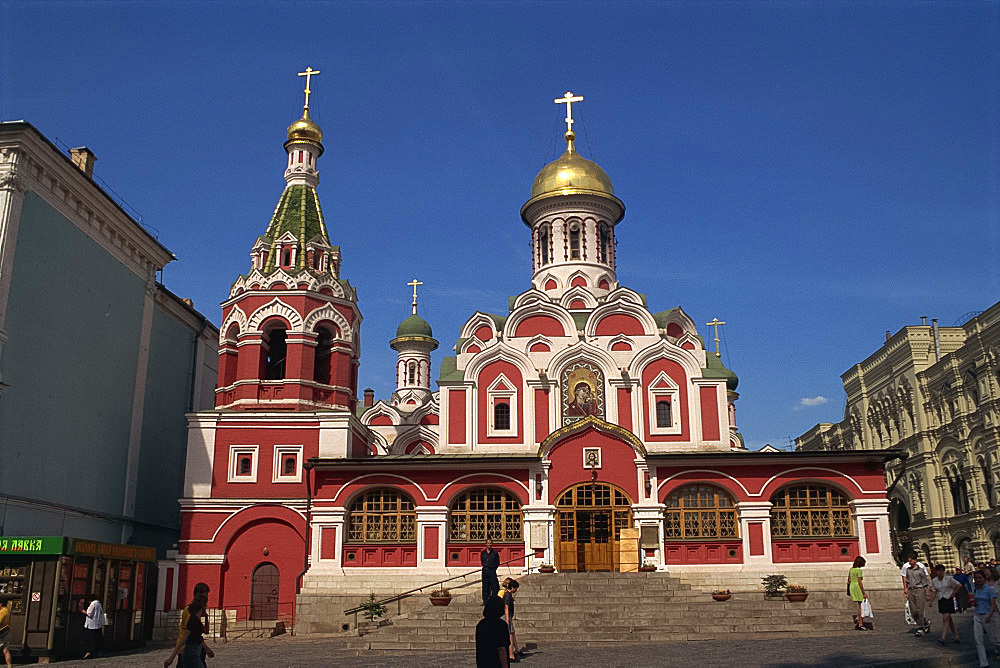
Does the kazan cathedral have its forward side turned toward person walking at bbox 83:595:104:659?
no

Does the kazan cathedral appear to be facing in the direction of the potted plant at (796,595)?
no

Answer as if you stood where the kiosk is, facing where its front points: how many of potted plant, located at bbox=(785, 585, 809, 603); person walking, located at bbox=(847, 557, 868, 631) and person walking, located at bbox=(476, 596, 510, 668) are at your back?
0

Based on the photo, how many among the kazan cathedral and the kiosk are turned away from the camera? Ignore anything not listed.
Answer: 0

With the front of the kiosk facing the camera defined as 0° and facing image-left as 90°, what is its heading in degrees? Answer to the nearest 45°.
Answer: approximately 315°

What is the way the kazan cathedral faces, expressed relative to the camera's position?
facing the viewer

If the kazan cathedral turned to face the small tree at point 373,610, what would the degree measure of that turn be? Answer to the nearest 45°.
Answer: approximately 45° to its right

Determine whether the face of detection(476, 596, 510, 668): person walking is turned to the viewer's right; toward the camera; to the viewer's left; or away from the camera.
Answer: away from the camera
